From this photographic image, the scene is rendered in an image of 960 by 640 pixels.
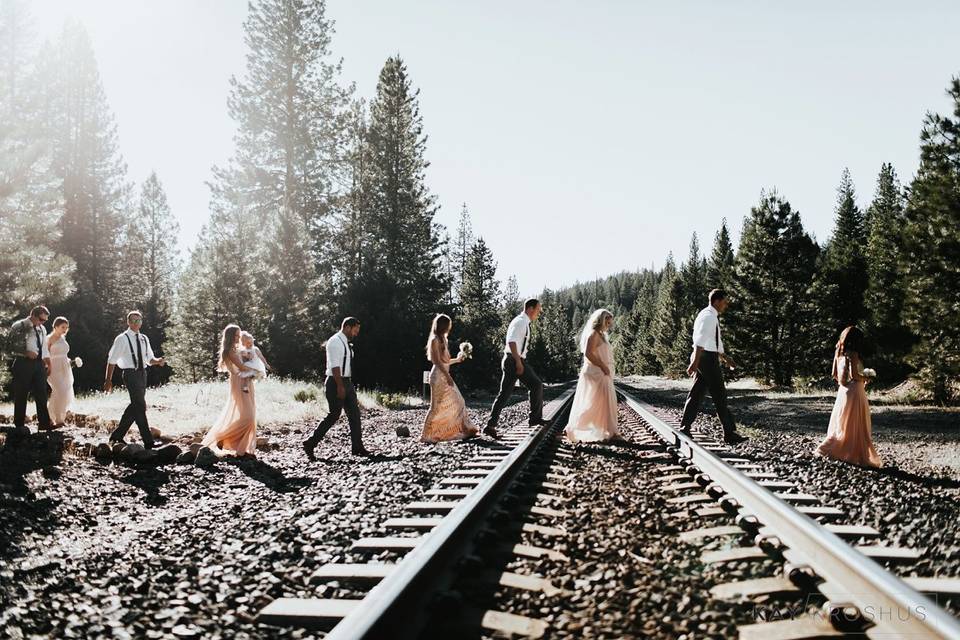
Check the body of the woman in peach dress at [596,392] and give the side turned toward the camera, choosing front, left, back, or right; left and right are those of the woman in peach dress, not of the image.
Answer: right

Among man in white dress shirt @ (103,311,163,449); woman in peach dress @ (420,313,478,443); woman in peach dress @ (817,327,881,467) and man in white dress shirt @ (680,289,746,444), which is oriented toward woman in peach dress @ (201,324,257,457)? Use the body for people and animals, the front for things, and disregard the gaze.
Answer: man in white dress shirt @ (103,311,163,449)

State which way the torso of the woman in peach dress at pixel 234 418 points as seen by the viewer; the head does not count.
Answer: to the viewer's right

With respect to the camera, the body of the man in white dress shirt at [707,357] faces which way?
to the viewer's right

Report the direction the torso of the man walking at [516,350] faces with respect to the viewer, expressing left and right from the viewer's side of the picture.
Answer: facing to the right of the viewer

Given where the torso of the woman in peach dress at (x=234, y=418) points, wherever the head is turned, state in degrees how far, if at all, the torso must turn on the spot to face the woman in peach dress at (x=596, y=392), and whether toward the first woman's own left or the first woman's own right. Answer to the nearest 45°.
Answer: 0° — they already face them

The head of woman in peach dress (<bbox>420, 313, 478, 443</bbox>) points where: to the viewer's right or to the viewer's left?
to the viewer's right

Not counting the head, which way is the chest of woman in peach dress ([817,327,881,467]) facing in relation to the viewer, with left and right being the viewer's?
facing away from the viewer and to the right of the viewer

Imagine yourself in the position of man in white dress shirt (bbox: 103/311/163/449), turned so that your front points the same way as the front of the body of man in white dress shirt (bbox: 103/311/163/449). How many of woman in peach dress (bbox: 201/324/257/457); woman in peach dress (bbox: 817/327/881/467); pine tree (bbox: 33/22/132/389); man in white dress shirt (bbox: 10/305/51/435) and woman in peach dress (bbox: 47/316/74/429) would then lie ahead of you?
2

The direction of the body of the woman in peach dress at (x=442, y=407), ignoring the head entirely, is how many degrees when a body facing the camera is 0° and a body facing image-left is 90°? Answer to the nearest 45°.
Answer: approximately 270°

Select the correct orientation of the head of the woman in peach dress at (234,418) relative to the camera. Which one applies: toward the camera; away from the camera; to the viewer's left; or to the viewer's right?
to the viewer's right

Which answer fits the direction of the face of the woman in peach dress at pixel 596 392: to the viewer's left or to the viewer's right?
to the viewer's right
